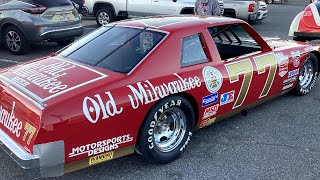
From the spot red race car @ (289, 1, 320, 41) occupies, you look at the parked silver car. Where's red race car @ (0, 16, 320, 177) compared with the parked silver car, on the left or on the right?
left

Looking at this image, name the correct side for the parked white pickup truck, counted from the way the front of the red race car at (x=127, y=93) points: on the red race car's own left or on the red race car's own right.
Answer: on the red race car's own left

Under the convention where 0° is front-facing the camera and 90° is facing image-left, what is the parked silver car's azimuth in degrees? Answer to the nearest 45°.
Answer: approximately 135°

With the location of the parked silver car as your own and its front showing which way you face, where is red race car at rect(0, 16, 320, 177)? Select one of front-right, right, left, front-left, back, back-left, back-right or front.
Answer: back-left

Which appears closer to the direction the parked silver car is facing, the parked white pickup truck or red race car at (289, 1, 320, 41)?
the parked white pickup truck

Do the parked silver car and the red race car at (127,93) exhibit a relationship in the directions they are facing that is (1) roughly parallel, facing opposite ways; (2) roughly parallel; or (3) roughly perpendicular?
roughly perpendicular

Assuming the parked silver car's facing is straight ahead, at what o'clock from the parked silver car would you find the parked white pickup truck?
The parked white pickup truck is roughly at 3 o'clock from the parked silver car.

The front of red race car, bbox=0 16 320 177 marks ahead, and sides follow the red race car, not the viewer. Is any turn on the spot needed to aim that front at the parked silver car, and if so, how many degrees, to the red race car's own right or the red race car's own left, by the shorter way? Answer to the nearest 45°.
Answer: approximately 90° to the red race car's own left
